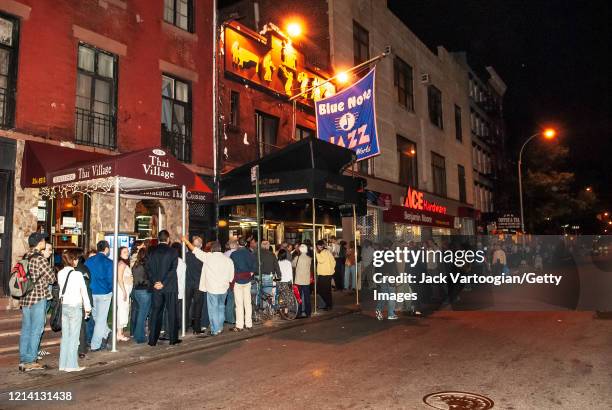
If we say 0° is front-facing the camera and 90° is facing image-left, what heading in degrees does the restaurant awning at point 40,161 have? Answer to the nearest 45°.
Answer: approximately 315°

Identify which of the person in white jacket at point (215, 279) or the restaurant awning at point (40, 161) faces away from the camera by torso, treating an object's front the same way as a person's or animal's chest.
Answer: the person in white jacket

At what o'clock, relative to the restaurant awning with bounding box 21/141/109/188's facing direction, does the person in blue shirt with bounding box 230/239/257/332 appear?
The person in blue shirt is roughly at 11 o'clock from the restaurant awning.

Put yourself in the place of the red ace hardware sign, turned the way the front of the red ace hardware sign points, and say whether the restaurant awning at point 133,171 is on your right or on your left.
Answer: on your right

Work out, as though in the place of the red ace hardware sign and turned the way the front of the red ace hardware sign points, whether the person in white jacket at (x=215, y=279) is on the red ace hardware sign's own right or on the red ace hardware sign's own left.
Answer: on the red ace hardware sign's own right

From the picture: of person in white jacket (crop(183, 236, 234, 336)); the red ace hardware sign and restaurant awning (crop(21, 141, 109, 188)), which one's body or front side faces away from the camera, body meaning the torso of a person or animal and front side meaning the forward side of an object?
the person in white jacket

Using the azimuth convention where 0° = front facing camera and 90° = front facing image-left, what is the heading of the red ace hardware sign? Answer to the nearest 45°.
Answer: approximately 315°

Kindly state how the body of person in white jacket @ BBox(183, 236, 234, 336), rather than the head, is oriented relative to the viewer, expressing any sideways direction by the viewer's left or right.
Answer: facing away from the viewer

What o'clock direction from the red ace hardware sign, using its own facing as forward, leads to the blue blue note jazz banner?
The blue blue note jazz banner is roughly at 2 o'clock from the red ace hardware sign.
